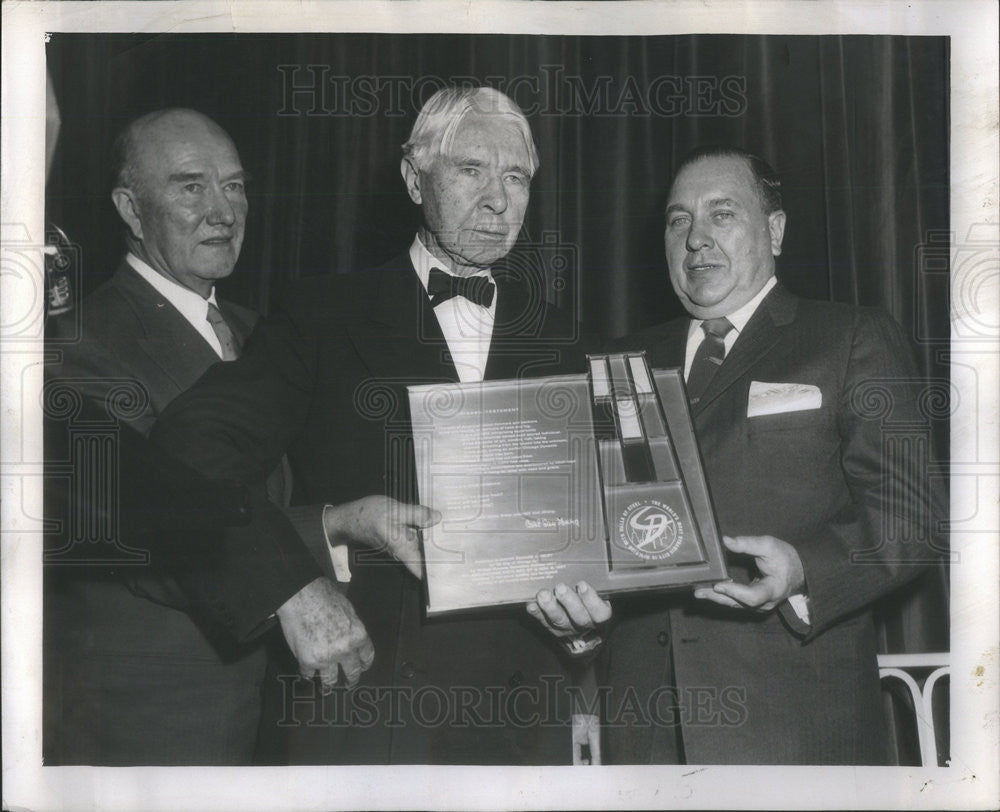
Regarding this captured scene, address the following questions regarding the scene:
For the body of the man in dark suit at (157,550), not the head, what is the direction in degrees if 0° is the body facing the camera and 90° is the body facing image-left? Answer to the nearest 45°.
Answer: approximately 315°

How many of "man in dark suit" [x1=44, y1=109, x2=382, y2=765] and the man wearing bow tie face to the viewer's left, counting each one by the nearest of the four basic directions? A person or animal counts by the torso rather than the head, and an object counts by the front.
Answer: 0

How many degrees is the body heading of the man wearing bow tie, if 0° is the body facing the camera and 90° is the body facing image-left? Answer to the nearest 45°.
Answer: approximately 315°

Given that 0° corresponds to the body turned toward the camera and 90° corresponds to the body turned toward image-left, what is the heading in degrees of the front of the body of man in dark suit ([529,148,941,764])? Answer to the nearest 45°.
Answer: approximately 45°

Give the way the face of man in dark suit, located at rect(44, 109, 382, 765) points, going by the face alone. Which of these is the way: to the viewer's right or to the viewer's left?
to the viewer's right

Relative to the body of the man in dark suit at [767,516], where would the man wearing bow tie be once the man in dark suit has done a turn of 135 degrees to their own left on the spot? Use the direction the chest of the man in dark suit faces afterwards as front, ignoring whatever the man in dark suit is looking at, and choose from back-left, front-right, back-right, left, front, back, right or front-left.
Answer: back
